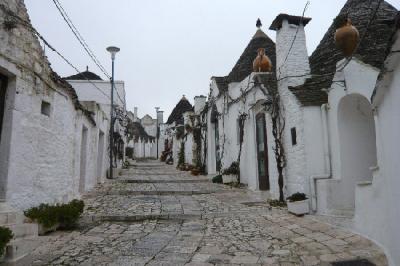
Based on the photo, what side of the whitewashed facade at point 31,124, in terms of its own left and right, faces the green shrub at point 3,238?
right

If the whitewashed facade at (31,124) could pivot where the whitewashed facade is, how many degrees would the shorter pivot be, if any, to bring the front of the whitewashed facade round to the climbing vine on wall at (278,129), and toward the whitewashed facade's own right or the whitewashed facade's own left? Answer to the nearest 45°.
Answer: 0° — it already faces it

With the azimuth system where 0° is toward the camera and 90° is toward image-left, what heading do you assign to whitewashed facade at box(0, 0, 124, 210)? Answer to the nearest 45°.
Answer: approximately 270°

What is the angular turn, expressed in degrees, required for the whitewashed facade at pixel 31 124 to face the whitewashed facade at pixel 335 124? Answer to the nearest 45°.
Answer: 0° — it already faces it

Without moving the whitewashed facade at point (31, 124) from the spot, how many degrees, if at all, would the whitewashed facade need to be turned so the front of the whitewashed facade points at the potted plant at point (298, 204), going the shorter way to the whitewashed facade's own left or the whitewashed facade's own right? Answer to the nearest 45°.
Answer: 0° — it already faces it
